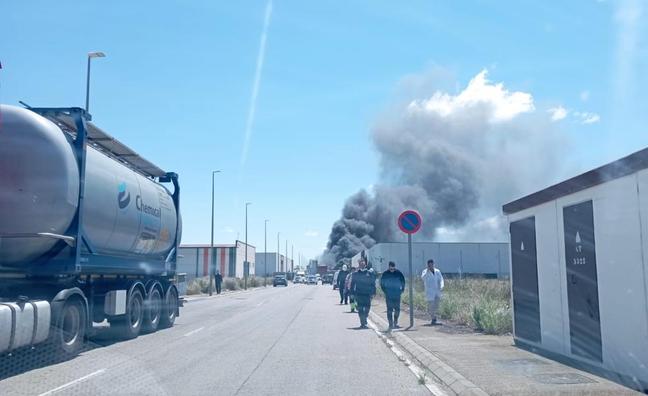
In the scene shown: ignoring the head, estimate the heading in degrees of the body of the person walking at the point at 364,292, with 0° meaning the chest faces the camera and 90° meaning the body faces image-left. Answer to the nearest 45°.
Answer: approximately 0°

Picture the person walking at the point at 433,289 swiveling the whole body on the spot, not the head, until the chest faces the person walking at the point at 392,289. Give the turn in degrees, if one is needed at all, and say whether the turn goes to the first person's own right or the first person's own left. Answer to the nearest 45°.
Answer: approximately 45° to the first person's own right

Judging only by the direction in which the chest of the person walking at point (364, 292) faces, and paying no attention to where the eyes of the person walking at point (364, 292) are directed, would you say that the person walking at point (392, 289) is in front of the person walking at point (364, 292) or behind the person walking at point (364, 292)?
in front

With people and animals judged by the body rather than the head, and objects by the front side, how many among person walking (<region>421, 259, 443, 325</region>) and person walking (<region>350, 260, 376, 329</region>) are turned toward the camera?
2

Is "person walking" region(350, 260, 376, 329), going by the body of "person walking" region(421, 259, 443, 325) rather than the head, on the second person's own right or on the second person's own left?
on the second person's own right

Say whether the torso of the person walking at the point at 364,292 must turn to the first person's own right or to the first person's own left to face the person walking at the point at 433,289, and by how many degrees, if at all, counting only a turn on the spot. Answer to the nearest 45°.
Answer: approximately 90° to the first person's own left

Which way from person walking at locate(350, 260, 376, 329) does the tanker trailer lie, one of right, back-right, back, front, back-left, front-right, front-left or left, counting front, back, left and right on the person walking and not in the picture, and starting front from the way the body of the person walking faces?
front-right
